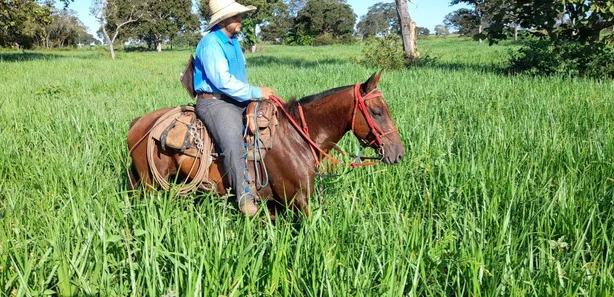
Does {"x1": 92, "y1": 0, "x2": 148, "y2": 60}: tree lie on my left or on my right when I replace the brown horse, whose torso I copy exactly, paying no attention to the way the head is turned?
on my left

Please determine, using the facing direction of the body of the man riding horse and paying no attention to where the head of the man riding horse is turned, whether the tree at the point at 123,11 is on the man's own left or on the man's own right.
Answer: on the man's own left

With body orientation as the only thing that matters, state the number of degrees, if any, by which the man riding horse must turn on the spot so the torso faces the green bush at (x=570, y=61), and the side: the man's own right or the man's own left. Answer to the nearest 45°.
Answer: approximately 45° to the man's own left

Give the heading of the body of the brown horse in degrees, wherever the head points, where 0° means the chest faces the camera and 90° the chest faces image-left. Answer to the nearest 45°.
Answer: approximately 270°

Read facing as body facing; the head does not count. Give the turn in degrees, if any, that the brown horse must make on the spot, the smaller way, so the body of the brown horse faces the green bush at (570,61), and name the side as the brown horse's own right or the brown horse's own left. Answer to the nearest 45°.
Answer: approximately 45° to the brown horse's own left

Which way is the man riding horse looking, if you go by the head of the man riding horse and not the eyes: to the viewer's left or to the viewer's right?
to the viewer's right

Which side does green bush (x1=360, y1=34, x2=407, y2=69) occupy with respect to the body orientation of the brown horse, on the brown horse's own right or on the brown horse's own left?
on the brown horse's own left

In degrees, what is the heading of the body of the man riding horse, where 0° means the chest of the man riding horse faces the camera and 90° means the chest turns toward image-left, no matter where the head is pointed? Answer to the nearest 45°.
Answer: approximately 270°
